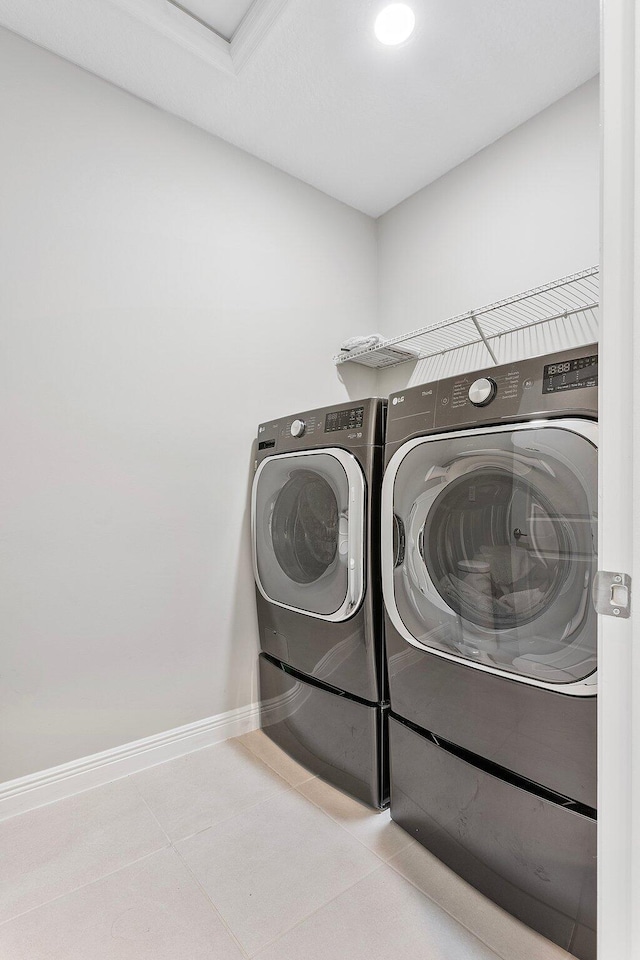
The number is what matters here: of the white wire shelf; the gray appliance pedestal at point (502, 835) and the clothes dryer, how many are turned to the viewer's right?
0

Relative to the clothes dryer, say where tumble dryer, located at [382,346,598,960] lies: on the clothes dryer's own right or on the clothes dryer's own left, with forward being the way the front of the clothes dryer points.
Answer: on the clothes dryer's own left

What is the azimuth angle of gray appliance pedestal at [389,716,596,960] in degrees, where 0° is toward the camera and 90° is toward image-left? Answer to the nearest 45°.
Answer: approximately 45°

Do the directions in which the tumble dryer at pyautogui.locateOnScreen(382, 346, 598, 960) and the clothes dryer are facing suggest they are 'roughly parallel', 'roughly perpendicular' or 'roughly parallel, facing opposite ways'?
roughly parallel

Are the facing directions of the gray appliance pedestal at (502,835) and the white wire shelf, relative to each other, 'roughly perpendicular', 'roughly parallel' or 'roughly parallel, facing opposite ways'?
roughly parallel

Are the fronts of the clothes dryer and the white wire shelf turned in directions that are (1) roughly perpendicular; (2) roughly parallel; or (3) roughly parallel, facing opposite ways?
roughly parallel

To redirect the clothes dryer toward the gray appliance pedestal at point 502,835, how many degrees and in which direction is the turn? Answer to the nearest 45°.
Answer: approximately 90° to its left

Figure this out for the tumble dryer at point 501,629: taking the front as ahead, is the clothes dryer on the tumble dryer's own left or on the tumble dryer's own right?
on the tumble dryer's own right

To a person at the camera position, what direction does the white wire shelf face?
facing the viewer and to the left of the viewer

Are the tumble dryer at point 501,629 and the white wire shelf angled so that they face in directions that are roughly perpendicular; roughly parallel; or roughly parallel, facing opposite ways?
roughly parallel
